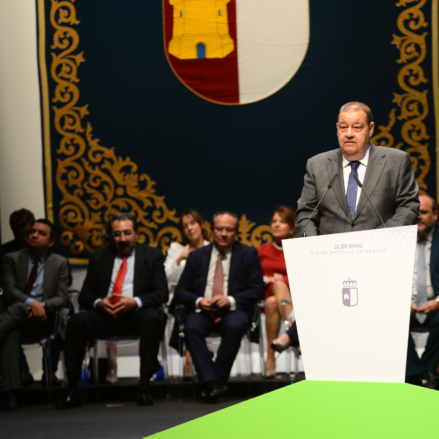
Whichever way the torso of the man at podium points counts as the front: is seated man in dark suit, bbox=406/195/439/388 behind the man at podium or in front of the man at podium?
behind

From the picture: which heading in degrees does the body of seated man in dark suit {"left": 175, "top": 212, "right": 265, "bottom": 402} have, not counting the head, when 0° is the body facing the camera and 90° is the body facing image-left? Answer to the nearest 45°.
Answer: approximately 0°

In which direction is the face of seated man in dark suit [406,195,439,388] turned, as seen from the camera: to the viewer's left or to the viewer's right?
to the viewer's left

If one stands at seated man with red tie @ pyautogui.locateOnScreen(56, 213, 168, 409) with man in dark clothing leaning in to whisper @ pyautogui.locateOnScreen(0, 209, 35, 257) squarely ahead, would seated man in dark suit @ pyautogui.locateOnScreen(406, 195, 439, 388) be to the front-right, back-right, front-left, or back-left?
back-right

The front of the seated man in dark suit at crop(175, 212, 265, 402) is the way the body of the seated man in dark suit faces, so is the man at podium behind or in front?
in front
